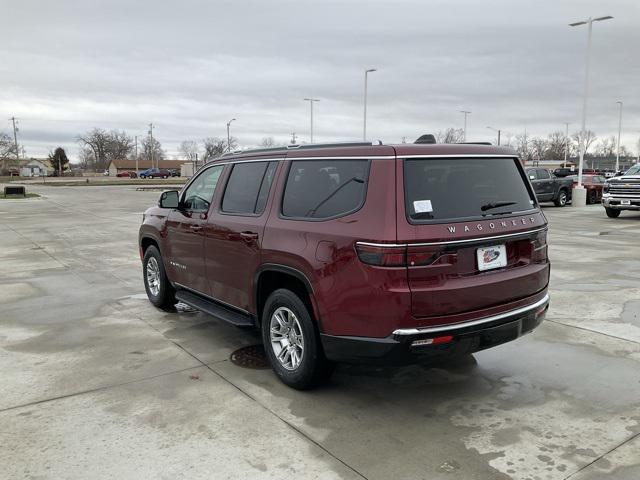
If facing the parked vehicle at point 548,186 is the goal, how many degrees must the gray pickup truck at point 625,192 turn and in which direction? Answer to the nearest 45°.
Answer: approximately 90° to its right

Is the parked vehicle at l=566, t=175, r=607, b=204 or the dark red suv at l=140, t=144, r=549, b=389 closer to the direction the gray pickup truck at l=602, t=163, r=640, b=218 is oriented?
the dark red suv

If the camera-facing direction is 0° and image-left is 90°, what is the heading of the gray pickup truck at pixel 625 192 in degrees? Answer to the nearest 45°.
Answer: approximately 45°

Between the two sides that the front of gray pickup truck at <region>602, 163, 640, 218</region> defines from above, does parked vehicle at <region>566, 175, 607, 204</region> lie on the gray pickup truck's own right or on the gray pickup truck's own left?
on the gray pickup truck's own right

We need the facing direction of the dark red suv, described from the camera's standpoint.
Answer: facing away from the viewer and to the left of the viewer

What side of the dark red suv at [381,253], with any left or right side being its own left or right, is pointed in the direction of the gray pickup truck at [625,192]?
right

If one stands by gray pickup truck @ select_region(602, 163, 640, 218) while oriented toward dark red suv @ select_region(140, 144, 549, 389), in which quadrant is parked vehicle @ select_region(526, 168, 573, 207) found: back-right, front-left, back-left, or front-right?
back-right

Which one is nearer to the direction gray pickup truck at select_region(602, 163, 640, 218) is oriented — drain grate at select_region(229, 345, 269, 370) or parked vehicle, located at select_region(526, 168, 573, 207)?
the drain grate

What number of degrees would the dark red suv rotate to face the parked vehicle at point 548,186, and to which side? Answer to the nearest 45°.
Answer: approximately 90° to its right
